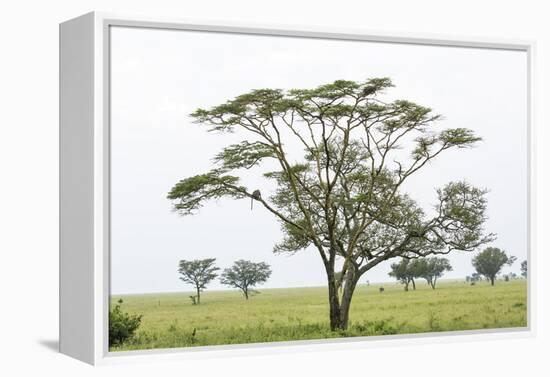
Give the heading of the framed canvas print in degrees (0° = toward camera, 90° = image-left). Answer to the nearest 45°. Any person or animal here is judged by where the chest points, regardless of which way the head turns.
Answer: approximately 315°
